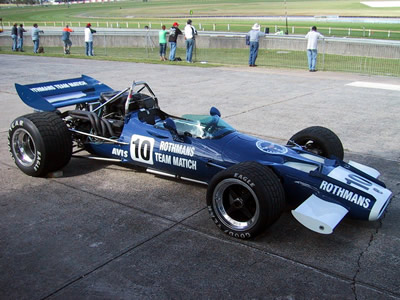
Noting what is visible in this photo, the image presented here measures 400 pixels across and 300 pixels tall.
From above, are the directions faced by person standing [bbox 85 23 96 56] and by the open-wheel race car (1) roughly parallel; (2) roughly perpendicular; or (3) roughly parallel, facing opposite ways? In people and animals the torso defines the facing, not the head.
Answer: roughly perpendicular

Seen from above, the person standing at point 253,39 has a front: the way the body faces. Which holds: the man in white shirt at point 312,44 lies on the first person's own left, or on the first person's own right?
on the first person's own right

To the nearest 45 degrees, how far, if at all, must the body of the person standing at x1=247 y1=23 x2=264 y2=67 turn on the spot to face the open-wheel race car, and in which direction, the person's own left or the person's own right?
approximately 180°

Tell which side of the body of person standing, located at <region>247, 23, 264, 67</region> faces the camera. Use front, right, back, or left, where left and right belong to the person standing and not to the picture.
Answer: back

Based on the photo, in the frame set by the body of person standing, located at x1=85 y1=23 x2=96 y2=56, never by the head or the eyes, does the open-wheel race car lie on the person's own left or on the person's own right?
on the person's own right

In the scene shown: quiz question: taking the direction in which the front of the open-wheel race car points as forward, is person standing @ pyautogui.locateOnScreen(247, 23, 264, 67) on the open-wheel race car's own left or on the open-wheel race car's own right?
on the open-wheel race car's own left

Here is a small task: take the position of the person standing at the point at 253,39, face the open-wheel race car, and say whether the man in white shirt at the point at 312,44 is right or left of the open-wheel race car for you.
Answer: left

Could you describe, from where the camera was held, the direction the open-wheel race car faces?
facing the viewer and to the right of the viewer

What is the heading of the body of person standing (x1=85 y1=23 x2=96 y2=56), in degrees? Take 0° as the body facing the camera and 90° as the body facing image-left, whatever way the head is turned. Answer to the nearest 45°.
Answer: approximately 225°
